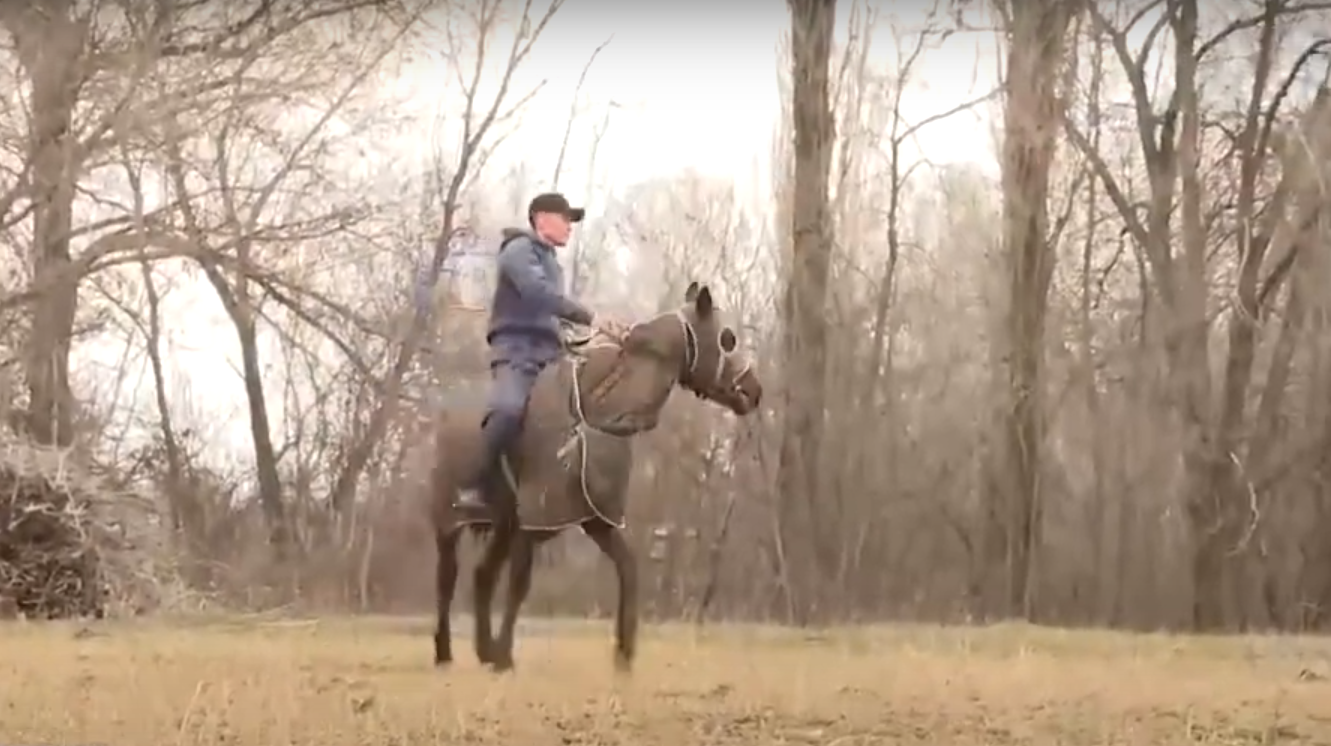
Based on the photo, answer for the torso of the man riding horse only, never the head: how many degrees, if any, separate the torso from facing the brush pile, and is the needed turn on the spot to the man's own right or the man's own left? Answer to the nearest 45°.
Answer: approximately 135° to the man's own left

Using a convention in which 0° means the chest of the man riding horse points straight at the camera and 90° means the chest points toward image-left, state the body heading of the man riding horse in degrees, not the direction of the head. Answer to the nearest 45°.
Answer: approximately 270°
